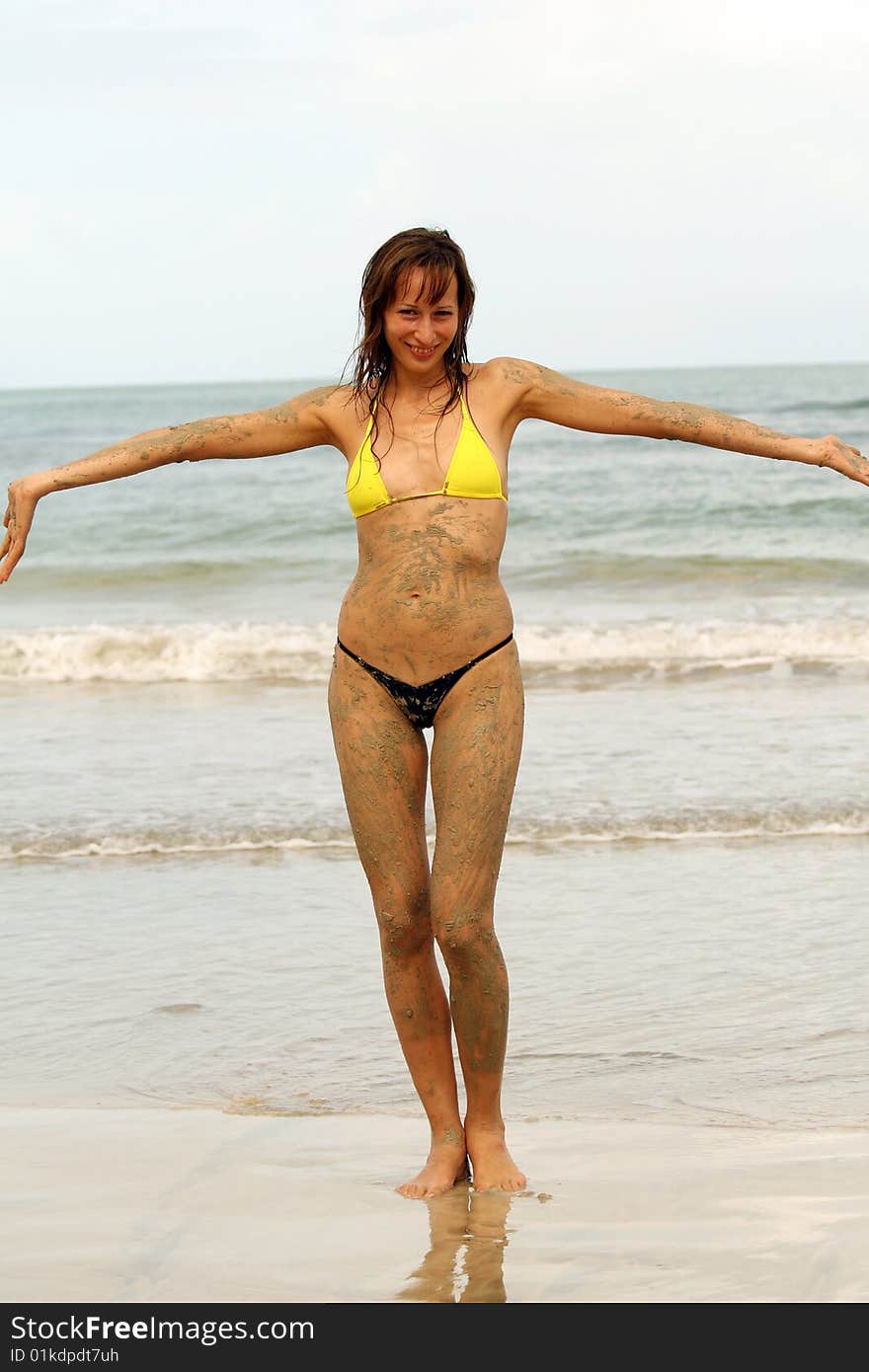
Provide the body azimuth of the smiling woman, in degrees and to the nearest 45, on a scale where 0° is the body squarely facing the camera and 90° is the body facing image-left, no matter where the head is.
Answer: approximately 0°
